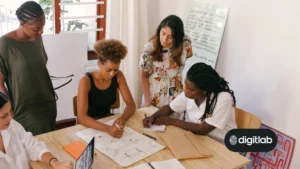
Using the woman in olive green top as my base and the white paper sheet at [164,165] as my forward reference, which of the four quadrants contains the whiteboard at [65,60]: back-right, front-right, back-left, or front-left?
back-left

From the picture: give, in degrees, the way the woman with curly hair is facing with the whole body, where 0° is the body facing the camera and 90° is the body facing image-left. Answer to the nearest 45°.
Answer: approximately 315°

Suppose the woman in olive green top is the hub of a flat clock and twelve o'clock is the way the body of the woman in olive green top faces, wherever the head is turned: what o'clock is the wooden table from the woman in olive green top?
The wooden table is roughly at 12 o'clock from the woman in olive green top.

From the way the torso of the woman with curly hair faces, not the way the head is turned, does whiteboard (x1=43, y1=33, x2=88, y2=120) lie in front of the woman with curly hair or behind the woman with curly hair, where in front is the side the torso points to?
behind

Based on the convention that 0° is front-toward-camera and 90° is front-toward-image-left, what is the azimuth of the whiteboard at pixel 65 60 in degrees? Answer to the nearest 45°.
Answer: approximately 0°

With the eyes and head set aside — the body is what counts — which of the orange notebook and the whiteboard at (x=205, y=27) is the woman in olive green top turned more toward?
the orange notebook

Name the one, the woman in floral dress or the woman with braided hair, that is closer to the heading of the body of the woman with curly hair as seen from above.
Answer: the woman with braided hair

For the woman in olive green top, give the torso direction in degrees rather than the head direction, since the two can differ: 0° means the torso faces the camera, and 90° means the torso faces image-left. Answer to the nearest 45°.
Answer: approximately 315°
